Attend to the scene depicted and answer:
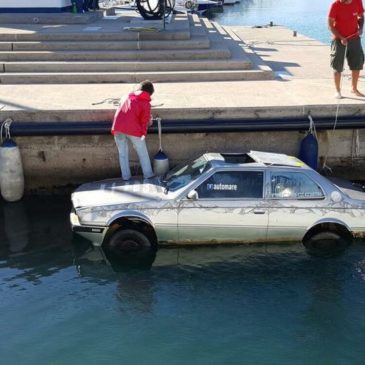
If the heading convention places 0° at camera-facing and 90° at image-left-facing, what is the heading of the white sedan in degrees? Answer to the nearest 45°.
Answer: approximately 90°

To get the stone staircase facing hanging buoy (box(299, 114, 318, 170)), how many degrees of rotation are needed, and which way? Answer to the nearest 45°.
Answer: approximately 45° to its left

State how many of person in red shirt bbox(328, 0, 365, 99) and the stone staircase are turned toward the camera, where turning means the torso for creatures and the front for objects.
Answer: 2

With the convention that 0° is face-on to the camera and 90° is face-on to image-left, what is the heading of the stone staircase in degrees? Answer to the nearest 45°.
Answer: approximately 0°

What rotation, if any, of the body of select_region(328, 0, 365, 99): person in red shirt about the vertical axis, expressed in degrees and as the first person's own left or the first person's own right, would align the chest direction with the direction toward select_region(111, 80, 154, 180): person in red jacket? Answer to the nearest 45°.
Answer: approximately 45° to the first person's own right

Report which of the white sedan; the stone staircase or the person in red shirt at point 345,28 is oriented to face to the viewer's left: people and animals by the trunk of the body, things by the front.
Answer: the white sedan

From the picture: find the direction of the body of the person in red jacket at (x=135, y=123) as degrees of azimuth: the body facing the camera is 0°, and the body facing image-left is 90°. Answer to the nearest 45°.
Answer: approximately 225°
